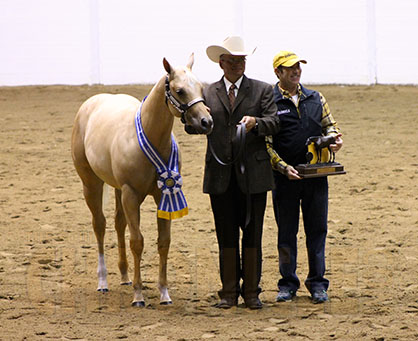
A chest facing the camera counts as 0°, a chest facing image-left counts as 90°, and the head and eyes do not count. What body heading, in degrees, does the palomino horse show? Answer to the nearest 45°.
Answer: approximately 315°

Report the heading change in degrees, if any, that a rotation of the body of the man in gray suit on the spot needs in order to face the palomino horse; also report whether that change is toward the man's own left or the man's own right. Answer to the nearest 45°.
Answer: approximately 90° to the man's own right

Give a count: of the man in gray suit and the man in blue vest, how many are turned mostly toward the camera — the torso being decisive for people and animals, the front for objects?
2

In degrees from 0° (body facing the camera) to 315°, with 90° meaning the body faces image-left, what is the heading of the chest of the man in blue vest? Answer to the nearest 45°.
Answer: approximately 0°

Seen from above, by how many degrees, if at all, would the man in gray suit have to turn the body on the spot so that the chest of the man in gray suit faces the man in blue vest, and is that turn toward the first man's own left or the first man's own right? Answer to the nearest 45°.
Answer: approximately 135° to the first man's own left

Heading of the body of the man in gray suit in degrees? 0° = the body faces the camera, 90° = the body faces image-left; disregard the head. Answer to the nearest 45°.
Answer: approximately 0°
